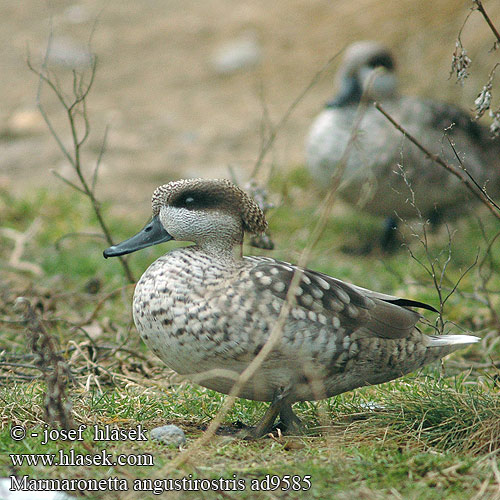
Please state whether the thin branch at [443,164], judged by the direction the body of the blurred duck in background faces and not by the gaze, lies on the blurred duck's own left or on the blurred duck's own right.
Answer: on the blurred duck's own left

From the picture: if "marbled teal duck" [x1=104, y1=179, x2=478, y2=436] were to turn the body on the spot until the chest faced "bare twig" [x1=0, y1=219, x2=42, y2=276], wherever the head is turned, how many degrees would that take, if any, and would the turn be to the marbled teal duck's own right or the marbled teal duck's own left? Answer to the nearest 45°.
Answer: approximately 45° to the marbled teal duck's own right

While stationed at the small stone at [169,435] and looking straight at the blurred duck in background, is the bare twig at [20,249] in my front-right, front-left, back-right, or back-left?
front-left

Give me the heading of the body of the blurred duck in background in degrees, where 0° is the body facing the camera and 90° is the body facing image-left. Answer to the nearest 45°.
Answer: approximately 90°

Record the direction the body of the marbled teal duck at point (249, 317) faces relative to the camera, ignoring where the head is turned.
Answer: to the viewer's left

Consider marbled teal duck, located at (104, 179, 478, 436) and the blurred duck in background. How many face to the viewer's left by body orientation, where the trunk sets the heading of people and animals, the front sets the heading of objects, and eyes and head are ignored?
2

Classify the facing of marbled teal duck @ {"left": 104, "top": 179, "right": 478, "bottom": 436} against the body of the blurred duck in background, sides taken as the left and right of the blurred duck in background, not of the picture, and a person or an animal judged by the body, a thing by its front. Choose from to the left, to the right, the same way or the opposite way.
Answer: the same way

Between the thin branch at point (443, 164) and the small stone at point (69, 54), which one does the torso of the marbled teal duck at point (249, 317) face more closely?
the small stone

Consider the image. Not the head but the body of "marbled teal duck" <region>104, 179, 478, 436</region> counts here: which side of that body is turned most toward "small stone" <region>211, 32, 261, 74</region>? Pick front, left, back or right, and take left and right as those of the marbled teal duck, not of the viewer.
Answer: right

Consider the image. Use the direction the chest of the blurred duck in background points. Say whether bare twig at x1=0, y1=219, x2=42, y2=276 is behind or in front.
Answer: in front

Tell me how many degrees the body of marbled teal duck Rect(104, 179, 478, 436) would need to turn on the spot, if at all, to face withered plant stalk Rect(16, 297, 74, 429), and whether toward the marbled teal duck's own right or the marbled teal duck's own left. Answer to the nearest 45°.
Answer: approximately 45° to the marbled teal duck's own left

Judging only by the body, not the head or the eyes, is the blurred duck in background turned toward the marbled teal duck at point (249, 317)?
no

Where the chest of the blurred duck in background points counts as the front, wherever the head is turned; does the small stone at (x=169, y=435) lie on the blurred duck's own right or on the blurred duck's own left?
on the blurred duck's own left
